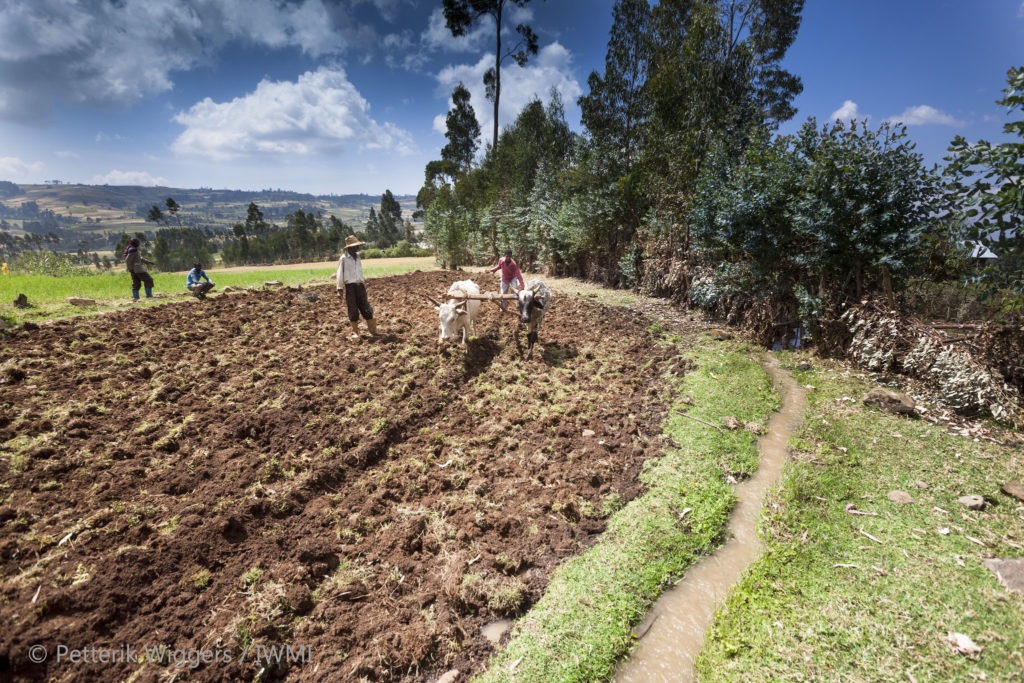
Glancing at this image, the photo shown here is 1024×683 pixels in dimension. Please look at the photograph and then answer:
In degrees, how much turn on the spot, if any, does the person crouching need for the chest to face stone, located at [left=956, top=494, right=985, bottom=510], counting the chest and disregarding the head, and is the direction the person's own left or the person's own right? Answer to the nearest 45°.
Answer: approximately 45° to the person's own right

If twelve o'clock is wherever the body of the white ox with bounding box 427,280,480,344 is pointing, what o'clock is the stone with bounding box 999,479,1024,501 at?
The stone is roughly at 9 o'clock from the white ox.

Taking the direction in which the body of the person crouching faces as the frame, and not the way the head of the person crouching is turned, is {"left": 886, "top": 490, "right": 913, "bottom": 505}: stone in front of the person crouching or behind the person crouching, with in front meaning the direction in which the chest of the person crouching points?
in front

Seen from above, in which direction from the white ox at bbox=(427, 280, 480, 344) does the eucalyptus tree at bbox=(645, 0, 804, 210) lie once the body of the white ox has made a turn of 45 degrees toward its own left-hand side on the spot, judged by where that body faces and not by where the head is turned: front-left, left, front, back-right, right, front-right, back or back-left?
back-left

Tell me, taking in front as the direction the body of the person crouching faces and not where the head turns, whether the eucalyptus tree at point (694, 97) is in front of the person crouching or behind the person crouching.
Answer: in front

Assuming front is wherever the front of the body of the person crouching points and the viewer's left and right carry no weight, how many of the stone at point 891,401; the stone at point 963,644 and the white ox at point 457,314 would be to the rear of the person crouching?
0

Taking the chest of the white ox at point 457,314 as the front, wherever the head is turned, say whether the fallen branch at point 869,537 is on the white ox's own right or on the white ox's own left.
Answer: on the white ox's own left

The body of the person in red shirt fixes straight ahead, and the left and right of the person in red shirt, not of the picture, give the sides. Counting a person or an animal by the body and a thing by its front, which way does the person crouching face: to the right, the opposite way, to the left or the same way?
to the left

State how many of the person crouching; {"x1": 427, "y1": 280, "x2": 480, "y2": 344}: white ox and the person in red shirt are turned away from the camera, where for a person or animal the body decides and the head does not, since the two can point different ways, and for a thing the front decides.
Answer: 0

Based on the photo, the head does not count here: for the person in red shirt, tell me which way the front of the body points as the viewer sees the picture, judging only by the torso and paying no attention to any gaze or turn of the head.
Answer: toward the camera

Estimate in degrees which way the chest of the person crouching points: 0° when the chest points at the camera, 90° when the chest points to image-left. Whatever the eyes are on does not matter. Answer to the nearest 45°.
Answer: approximately 315°

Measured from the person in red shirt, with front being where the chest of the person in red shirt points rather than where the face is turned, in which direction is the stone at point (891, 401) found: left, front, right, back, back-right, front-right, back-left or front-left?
front-left

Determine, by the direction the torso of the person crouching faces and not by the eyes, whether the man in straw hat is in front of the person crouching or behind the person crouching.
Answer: in front

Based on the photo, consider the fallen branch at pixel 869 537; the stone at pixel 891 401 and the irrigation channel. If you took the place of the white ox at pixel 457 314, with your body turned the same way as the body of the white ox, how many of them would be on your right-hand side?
0

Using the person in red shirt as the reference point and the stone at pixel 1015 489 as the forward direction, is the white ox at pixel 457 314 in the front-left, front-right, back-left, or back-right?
front-right

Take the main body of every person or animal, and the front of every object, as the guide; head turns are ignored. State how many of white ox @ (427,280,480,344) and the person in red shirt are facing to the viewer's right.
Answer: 0

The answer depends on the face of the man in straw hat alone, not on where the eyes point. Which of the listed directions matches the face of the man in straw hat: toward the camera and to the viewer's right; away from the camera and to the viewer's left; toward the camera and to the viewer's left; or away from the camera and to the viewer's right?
toward the camera and to the viewer's right
